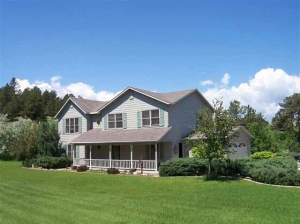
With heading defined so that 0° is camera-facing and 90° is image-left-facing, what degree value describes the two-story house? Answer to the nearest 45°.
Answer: approximately 45°

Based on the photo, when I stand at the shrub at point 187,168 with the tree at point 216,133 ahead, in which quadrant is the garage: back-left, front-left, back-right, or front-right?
back-left

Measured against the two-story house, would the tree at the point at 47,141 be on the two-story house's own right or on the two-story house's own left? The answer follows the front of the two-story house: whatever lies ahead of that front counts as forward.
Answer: on the two-story house's own right

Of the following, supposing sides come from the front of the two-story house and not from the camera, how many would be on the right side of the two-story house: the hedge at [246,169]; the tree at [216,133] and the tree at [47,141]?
1

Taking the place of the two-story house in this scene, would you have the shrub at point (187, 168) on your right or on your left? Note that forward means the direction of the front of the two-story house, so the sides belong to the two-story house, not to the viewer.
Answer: on your left

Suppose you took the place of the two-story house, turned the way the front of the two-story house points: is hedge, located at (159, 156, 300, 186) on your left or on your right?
on your left

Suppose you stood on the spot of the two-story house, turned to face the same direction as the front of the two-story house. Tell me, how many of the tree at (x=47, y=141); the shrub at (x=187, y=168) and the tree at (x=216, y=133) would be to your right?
1

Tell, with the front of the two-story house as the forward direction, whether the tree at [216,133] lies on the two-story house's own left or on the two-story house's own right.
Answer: on the two-story house's own left
